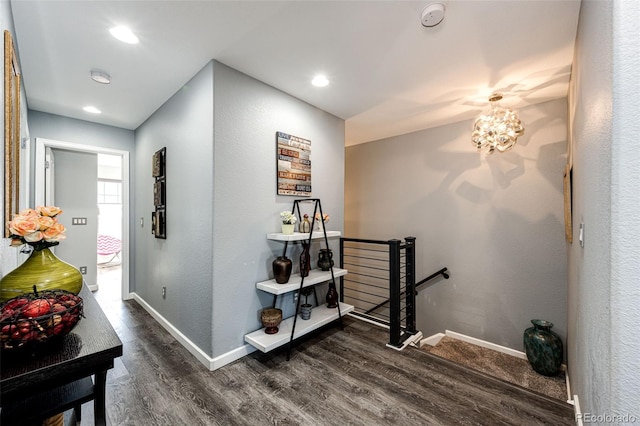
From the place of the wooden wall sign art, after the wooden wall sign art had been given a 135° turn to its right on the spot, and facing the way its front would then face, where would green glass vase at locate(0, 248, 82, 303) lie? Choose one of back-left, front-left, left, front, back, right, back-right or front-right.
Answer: front-left

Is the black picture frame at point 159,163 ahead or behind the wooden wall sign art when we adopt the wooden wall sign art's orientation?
behind

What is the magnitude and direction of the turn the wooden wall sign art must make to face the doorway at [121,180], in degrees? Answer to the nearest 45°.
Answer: approximately 180°

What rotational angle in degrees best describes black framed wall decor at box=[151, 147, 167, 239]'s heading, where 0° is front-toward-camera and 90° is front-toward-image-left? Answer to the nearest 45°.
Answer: approximately 90°

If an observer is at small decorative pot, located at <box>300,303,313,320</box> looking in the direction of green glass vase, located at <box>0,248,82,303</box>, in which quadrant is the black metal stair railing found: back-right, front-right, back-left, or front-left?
back-left

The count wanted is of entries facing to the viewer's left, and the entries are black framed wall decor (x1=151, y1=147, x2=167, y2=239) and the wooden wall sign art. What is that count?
1

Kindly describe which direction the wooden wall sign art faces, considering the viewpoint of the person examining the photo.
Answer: facing the viewer and to the right of the viewer

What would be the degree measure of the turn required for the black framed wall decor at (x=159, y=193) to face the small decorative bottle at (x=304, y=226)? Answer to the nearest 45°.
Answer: approximately 135° to its left

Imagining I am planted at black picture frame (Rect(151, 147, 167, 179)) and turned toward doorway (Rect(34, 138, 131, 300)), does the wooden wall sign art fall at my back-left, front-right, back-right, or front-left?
back-right

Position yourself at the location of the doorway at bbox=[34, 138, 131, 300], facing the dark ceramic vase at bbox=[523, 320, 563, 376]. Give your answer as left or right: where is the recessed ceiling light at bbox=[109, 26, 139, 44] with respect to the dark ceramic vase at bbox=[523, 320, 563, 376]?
right

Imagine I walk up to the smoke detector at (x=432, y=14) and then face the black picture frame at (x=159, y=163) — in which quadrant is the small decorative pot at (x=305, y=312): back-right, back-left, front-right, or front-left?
front-right

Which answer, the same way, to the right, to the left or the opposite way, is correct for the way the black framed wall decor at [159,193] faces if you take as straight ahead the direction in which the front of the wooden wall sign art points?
to the right

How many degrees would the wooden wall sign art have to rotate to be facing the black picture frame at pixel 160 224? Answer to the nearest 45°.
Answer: approximately 135° to its right

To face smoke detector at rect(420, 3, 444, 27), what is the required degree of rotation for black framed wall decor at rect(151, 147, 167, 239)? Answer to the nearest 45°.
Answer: approximately 135° to its left
